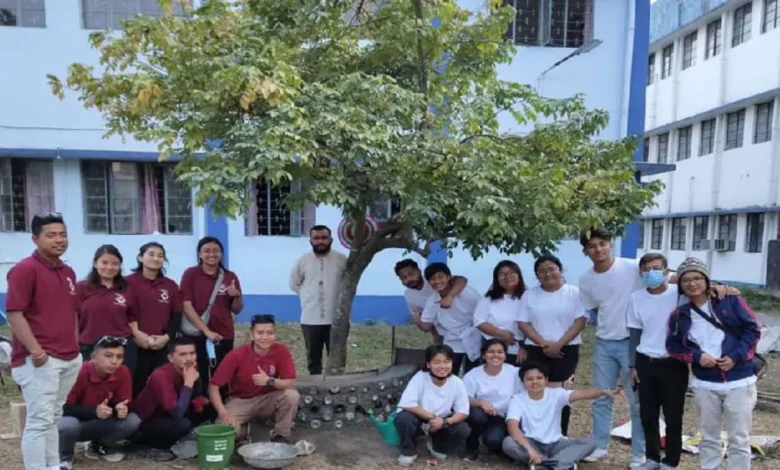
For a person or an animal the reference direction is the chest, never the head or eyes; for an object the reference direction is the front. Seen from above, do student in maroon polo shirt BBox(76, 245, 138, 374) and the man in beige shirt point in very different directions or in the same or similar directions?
same or similar directions

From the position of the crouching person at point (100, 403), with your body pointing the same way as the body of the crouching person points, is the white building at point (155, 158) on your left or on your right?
on your left

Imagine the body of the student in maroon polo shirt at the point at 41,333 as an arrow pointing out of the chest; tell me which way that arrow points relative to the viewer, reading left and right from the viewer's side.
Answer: facing the viewer and to the right of the viewer

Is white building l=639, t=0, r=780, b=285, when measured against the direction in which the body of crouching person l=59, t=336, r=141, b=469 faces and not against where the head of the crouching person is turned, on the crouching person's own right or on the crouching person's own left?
on the crouching person's own left

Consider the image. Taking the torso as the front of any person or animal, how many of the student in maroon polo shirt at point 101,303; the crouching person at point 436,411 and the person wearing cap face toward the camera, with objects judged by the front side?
3

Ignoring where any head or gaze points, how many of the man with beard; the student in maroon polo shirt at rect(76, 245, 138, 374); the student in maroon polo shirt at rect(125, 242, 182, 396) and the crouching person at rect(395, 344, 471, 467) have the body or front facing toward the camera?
4

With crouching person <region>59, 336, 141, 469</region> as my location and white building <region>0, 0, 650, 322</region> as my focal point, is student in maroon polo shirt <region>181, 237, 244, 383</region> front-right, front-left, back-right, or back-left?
front-right

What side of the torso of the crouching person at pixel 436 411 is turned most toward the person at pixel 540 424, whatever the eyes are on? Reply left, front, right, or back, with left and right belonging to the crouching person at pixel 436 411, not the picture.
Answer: left

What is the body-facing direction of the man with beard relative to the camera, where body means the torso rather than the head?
toward the camera

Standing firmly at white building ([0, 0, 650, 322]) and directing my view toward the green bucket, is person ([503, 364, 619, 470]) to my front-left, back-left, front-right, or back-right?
front-left

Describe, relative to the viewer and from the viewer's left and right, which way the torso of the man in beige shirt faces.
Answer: facing the viewer

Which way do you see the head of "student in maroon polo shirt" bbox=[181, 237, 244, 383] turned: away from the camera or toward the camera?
toward the camera

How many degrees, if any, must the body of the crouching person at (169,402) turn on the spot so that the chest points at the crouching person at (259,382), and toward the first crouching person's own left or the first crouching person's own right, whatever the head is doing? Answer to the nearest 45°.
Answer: approximately 45° to the first crouching person's own left

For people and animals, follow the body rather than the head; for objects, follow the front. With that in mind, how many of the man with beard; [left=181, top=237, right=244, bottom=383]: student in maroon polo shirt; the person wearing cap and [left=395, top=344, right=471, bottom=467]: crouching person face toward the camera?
4
